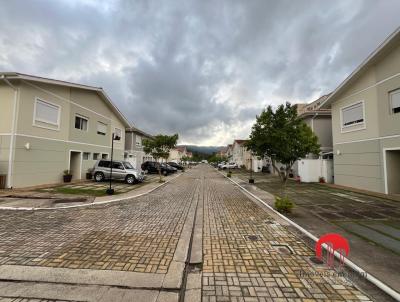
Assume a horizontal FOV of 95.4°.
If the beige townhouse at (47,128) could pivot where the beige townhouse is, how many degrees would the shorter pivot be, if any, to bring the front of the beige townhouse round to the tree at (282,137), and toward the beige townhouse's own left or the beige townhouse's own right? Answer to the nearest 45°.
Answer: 0° — it already faces it

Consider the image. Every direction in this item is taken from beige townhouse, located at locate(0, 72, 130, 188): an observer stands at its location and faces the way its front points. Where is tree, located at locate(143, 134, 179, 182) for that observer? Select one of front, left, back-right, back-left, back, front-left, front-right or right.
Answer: front-left

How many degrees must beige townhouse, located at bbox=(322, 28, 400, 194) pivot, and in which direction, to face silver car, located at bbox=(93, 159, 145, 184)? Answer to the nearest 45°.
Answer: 0° — it already faces it

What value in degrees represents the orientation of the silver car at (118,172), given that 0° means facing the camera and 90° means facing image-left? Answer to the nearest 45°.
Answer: approximately 315°

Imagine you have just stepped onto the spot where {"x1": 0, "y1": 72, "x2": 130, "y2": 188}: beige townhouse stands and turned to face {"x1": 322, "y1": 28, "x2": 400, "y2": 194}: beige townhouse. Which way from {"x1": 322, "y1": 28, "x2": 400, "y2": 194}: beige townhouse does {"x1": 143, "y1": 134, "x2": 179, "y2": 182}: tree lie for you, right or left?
left

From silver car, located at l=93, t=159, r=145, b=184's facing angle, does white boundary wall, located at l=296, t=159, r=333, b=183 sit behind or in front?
in front

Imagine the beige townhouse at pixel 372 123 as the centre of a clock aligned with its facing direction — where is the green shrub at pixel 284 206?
The green shrub is roughly at 11 o'clock from the beige townhouse.

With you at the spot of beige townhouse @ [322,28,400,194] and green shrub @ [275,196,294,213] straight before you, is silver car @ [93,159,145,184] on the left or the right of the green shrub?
right

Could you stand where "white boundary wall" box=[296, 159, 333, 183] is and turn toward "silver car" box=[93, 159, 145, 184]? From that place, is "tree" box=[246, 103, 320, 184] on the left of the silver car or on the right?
left

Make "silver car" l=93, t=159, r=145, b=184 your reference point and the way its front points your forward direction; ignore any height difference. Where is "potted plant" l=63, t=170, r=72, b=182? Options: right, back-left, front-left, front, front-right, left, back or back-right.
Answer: back-right

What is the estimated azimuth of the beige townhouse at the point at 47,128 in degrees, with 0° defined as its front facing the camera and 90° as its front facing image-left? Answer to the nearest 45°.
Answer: approximately 315°

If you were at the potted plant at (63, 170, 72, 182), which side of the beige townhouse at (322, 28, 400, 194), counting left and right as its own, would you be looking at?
front
